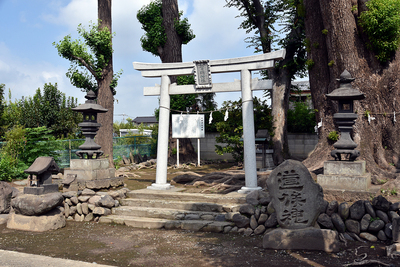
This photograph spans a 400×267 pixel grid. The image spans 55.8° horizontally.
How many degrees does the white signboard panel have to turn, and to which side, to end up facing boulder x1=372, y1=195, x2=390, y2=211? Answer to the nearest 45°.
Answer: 0° — it already faces it

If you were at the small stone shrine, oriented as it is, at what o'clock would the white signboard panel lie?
The white signboard panel is roughly at 6 o'clock from the small stone shrine.

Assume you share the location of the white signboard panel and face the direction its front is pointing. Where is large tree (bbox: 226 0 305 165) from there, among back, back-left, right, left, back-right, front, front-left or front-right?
left

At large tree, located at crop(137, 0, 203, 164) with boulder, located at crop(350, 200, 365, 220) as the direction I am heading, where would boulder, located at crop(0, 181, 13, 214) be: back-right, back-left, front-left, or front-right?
front-right

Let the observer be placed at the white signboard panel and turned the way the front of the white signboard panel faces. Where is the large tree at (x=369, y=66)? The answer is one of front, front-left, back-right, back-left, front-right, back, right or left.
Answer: front-left

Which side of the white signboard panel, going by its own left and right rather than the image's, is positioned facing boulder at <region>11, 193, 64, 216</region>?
front

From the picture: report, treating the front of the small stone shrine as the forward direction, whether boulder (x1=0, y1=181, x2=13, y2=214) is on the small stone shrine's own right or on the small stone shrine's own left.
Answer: on the small stone shrine's own right

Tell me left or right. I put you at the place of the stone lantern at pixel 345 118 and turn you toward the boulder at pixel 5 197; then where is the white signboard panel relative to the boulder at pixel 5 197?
right

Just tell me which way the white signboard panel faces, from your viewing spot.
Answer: facing the viewer

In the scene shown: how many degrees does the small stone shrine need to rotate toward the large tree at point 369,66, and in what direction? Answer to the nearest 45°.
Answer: approximately 135° to its left

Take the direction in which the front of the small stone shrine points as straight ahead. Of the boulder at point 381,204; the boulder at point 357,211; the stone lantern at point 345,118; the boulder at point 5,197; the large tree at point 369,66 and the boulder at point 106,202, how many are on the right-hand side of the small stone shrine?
1

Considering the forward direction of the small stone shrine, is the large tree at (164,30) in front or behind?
behind

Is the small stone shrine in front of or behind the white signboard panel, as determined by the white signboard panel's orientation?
in front

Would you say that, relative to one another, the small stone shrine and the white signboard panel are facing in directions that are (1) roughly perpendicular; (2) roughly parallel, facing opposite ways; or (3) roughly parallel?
roughly parallel
